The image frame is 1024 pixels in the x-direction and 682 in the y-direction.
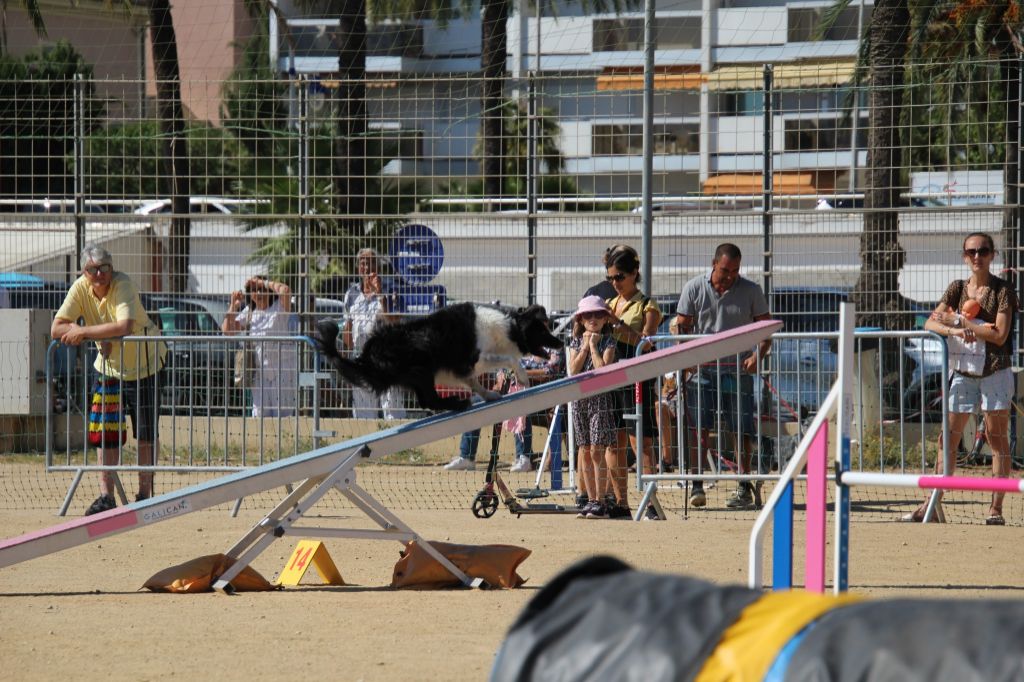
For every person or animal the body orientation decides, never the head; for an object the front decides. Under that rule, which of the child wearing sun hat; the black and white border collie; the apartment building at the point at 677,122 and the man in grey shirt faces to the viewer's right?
the black and white border collie

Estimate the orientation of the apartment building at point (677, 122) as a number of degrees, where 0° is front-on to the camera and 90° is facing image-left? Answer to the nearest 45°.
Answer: approximately 0°

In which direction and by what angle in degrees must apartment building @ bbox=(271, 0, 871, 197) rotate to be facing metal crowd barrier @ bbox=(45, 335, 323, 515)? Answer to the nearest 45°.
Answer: approximately 45° to its right

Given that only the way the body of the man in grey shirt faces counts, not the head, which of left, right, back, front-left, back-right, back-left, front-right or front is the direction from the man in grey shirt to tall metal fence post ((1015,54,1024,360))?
back-left

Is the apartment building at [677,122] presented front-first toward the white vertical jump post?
yes

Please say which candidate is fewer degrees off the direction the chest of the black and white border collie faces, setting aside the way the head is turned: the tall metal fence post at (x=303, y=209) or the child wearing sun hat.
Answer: the child wearing sun hat

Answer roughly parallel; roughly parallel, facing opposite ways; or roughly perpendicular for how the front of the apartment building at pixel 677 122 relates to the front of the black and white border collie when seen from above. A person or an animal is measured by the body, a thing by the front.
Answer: roughly perpendicular
